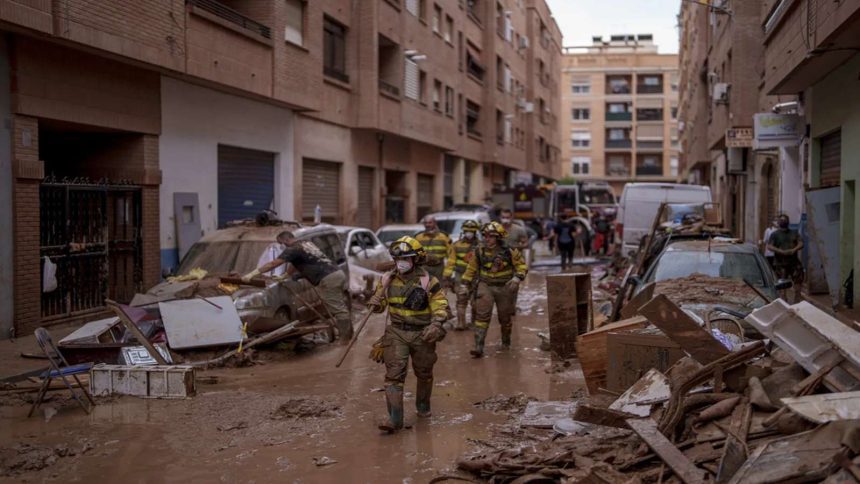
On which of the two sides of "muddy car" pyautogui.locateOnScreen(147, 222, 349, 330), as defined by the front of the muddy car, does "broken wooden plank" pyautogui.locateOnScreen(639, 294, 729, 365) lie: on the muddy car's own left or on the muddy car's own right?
on the muddy car's own left

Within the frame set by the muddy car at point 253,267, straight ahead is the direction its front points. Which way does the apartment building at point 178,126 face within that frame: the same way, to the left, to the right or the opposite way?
to the left

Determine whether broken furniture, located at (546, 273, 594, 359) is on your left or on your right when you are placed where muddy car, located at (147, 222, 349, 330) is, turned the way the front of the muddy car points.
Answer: on your left

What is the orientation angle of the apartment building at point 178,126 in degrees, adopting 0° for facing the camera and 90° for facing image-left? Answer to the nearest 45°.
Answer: approximately 315°

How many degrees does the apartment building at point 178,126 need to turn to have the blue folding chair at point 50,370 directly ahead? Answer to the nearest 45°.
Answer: approximately 45° to its right

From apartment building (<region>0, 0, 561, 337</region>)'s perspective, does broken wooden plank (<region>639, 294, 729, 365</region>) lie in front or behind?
in front

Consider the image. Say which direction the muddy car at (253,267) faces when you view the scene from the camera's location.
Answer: facing the viewer and to the left of the viewer

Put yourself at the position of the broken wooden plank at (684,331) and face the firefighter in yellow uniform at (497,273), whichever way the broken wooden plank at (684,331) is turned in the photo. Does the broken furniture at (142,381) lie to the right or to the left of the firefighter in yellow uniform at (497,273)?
left
